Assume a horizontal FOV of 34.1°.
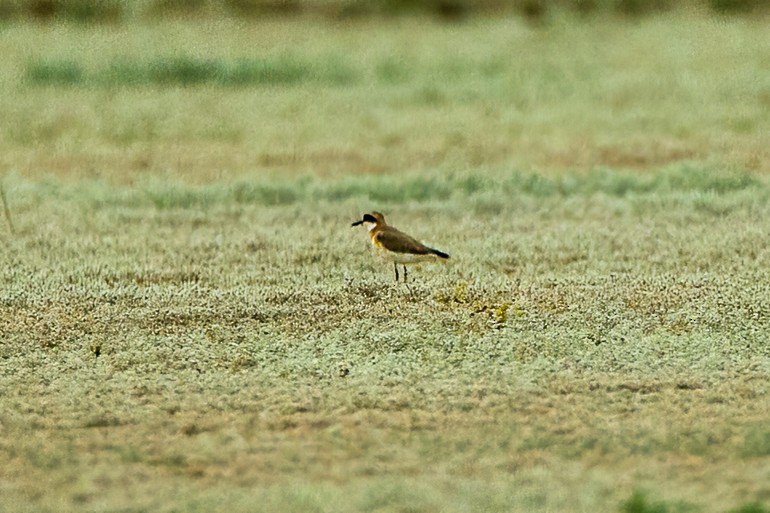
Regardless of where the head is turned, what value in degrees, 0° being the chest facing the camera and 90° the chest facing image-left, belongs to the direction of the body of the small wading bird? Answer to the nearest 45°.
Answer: approximately 90°
